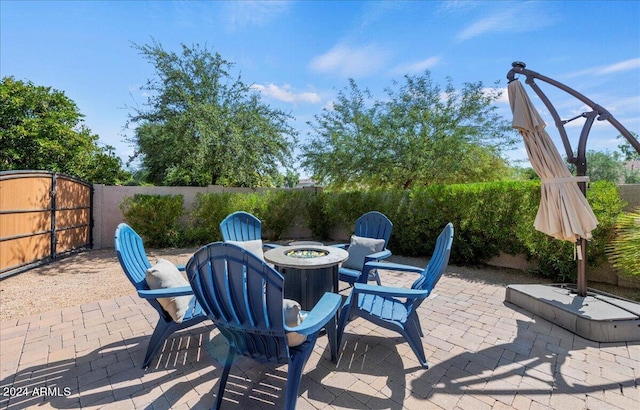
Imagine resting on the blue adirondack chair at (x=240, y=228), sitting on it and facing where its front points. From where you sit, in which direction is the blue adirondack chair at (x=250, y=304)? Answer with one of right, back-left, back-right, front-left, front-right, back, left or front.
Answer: front-right

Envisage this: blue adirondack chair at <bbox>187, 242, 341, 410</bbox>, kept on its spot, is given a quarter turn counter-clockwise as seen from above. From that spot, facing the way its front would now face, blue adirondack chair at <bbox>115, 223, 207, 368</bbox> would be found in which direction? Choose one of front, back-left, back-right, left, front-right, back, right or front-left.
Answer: front

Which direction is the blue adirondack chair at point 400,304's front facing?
to the viewer's left

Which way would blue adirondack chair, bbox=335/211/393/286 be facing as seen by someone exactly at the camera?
facing the viewer and to the left of the viewer

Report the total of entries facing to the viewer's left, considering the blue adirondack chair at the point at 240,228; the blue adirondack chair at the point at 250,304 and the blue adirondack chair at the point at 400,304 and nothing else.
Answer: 1

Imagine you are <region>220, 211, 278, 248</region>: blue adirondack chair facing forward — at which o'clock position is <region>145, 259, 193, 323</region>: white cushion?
The white cushion is roughly at 2 o'clock from the blue adirondack chair.

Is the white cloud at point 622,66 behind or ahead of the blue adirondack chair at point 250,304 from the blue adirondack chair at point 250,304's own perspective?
ahead

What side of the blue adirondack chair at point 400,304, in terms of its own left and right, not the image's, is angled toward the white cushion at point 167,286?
front

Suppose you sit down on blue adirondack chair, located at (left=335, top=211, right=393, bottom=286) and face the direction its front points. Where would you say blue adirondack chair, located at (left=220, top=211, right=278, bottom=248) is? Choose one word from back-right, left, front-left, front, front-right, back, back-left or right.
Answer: front-right

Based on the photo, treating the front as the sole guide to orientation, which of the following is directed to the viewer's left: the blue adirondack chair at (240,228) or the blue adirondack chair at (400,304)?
the blue adirondack chair at (400,304)

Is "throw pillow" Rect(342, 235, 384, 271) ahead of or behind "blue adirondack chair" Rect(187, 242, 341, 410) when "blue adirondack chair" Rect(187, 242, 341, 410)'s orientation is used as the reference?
ahead

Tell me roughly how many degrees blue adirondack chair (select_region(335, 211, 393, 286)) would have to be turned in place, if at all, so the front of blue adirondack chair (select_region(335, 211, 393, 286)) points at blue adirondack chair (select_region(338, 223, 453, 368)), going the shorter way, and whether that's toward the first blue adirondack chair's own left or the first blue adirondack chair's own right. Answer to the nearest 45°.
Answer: approximately 45° to the first blue adirondack chair's own left

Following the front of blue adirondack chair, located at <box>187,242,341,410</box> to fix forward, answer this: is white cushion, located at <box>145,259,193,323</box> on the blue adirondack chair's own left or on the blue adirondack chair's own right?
on the blue adirondack chair's own left

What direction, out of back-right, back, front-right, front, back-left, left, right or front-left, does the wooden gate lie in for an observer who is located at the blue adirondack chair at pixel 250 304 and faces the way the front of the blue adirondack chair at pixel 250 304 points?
left

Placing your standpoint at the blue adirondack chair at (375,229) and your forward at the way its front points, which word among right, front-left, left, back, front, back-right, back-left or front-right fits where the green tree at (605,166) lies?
back
